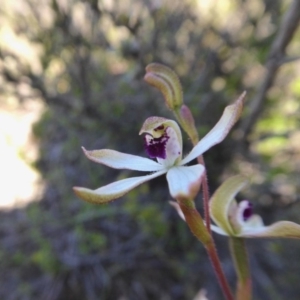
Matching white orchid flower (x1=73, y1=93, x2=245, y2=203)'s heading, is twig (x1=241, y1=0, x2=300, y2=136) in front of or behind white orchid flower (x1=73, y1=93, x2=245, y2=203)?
behind

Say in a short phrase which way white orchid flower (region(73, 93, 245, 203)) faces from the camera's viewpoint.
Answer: facing the viewer and to the left of the viewer
